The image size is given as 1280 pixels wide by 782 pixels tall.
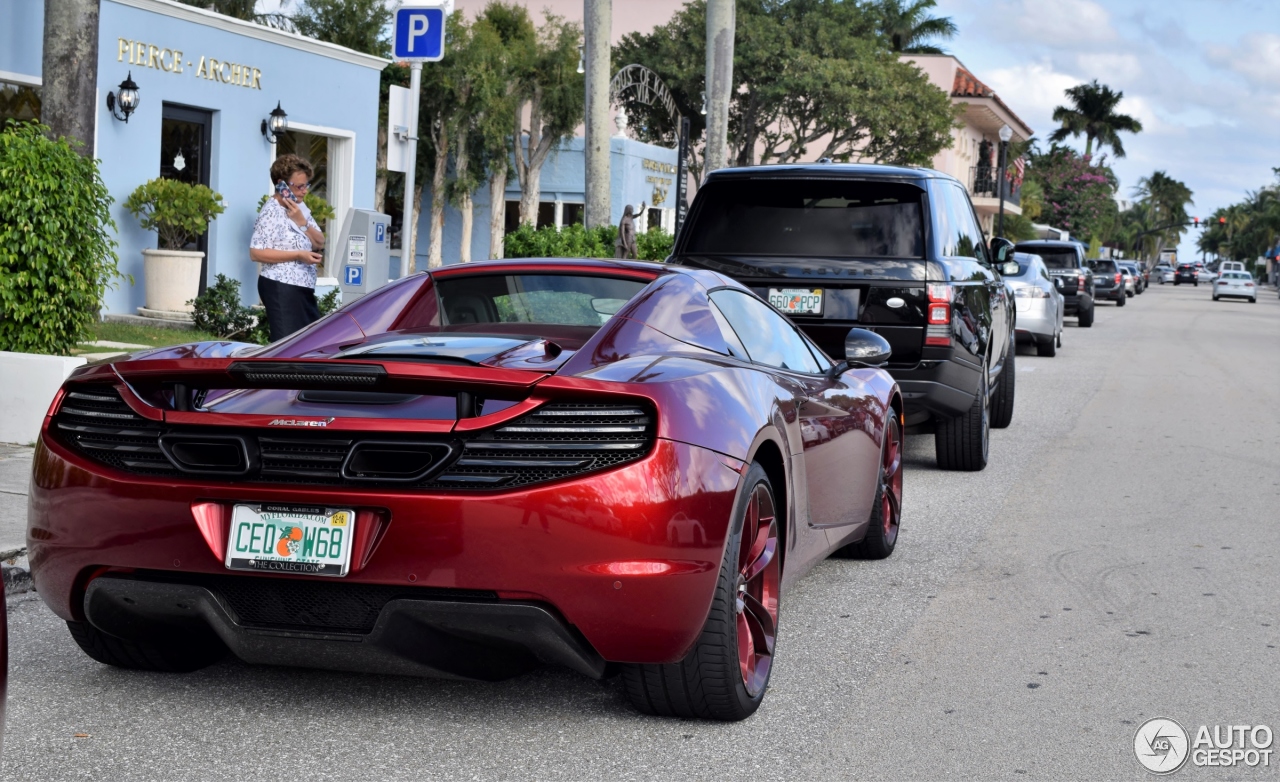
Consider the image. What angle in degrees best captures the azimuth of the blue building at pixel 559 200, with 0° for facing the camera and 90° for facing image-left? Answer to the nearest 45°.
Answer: approximately 315°

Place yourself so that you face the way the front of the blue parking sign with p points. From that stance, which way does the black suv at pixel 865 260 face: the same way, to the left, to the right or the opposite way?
the opposite way

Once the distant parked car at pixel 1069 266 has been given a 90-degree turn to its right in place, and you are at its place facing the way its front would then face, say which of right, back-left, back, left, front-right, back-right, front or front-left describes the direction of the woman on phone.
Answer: right

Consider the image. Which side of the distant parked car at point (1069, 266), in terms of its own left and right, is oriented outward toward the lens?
back

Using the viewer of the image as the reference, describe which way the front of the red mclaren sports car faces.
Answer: facing away from the viewer and to the right of the viewer

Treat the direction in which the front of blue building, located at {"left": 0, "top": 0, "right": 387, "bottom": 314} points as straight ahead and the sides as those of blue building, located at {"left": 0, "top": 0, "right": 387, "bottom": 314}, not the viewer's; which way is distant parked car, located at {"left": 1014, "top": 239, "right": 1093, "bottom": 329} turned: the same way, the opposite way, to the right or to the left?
to the left

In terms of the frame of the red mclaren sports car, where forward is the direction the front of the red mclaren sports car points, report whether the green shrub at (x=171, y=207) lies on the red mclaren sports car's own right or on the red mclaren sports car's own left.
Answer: on the red mclaren sports car's own left

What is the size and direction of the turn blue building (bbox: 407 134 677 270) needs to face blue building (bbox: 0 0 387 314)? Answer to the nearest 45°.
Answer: approximately 45° to its right

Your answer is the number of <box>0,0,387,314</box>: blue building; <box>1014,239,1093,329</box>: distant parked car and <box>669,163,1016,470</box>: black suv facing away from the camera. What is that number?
2

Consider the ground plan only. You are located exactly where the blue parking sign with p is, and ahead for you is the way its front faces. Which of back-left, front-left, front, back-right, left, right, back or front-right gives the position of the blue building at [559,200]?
back

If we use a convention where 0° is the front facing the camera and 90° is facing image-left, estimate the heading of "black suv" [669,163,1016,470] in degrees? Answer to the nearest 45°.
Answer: approximately 180°

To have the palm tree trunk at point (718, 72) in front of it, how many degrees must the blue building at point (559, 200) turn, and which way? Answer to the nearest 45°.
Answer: approximately 45° to its right
